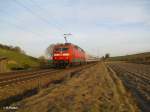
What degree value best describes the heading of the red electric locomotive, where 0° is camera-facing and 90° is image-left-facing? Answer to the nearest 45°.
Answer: approximately 45°
